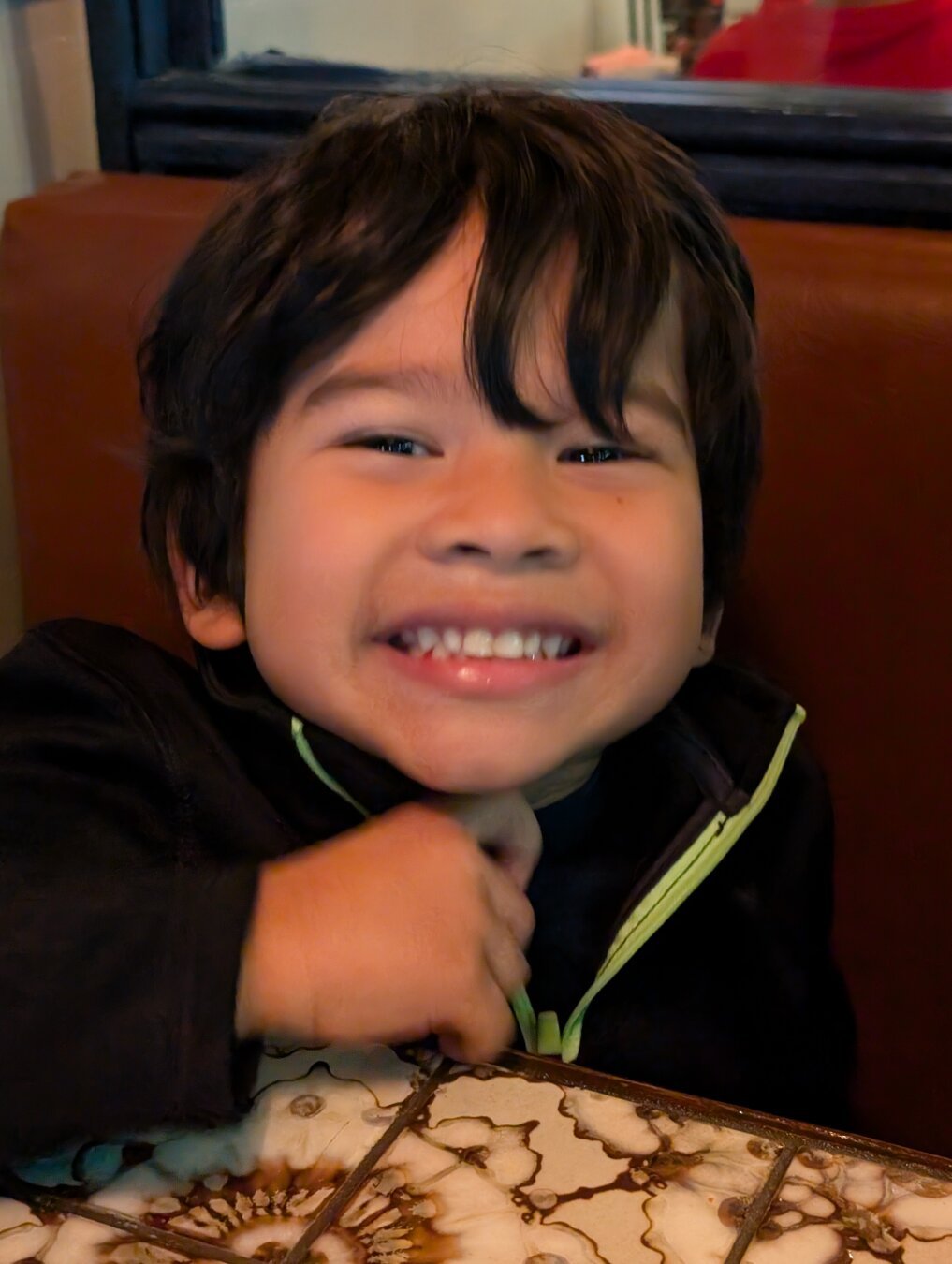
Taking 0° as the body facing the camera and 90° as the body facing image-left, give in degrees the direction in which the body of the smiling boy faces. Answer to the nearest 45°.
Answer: approximately 0°

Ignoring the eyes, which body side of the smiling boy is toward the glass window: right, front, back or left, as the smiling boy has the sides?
back

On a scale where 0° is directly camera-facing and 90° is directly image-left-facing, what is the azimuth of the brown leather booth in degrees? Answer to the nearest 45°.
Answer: approximately 0°
